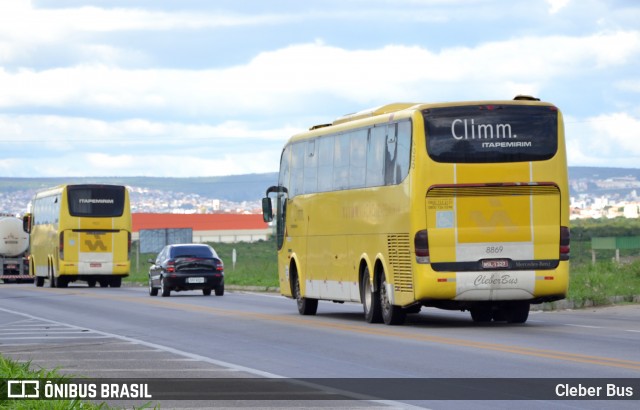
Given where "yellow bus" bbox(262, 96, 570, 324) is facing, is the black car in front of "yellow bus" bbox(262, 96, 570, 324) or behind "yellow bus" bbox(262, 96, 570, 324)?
in front

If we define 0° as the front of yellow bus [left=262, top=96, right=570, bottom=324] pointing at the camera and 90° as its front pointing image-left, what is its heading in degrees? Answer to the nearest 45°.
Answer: approximately 135°
